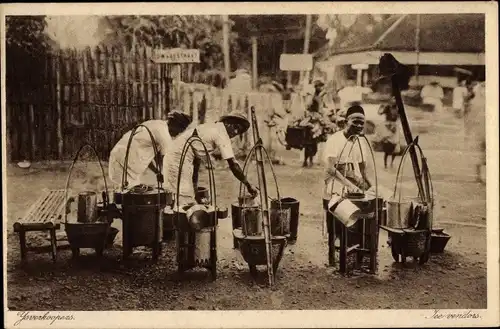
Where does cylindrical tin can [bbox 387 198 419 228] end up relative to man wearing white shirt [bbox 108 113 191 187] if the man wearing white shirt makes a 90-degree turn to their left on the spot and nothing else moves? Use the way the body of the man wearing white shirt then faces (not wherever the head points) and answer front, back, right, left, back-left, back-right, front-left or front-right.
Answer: right

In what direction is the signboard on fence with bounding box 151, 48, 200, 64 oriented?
toward the camera

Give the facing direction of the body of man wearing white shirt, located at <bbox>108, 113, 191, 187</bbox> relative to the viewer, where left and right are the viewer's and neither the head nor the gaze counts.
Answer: facing to the right of the viewer

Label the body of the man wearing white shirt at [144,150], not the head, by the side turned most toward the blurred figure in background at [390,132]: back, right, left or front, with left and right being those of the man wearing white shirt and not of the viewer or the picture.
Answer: front

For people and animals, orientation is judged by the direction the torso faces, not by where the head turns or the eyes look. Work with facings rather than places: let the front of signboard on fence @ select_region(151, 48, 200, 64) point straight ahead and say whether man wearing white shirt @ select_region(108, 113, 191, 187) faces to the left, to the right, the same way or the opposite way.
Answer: to the left

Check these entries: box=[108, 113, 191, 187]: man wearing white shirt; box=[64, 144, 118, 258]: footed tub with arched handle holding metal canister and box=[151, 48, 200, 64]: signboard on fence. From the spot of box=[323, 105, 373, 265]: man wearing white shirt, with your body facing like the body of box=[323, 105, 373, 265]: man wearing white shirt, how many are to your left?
0
